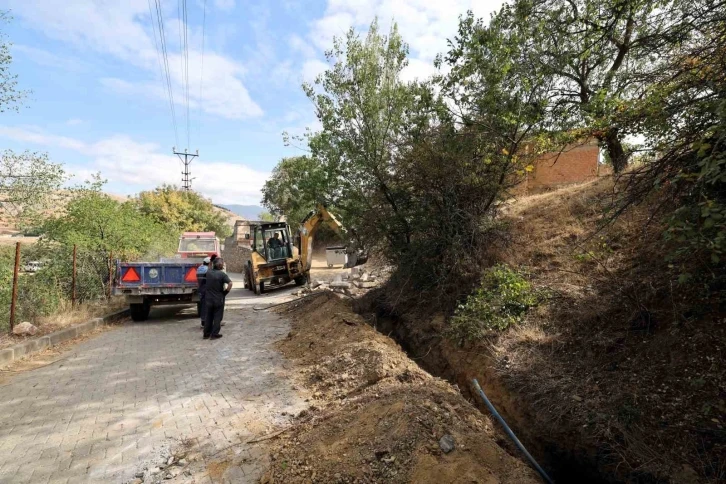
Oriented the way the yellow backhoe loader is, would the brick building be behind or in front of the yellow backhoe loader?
behind

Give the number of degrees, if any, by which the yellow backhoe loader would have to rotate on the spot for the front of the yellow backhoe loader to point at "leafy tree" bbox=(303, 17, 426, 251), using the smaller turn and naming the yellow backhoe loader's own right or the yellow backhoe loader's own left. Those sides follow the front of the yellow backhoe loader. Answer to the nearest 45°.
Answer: approximately 180°
